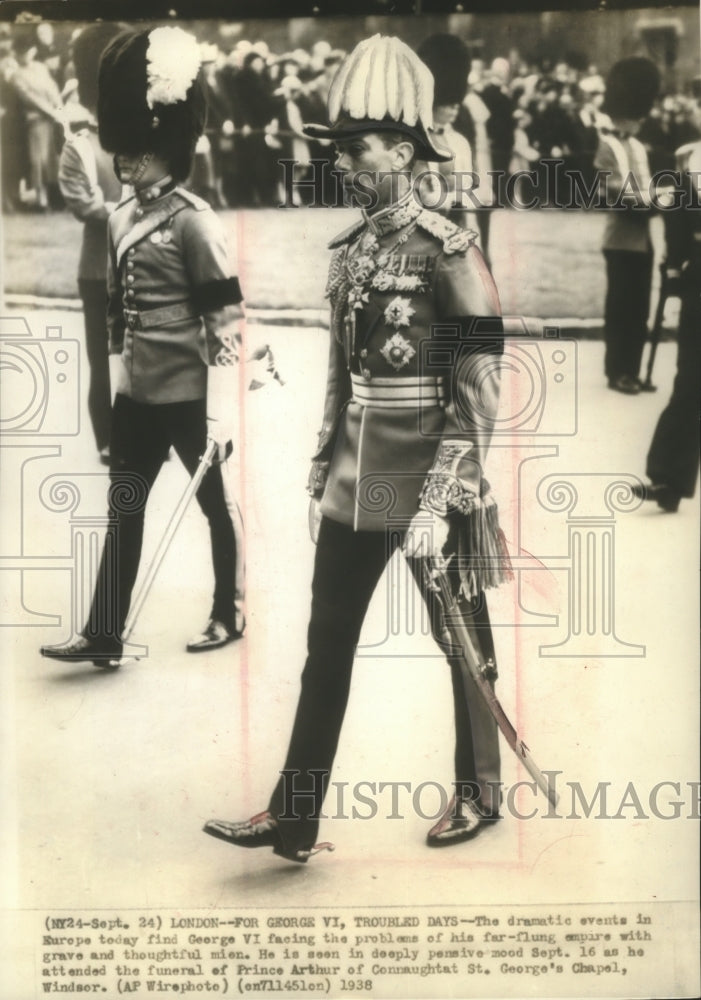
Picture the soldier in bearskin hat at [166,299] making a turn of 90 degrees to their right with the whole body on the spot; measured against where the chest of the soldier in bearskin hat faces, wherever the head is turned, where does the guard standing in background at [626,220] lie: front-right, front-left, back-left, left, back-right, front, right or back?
back-right

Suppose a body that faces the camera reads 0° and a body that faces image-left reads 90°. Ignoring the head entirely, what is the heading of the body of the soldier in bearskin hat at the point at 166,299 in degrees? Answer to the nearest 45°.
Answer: approximately 45°

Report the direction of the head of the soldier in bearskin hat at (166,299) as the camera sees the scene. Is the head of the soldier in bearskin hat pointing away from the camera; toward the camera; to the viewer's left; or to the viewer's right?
to the viewer's left

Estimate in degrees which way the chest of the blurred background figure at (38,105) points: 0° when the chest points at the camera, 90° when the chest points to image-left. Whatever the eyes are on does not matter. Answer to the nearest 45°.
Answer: approximately 0°

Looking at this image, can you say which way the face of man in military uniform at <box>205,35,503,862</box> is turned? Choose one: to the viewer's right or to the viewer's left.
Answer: to the viewer's left
